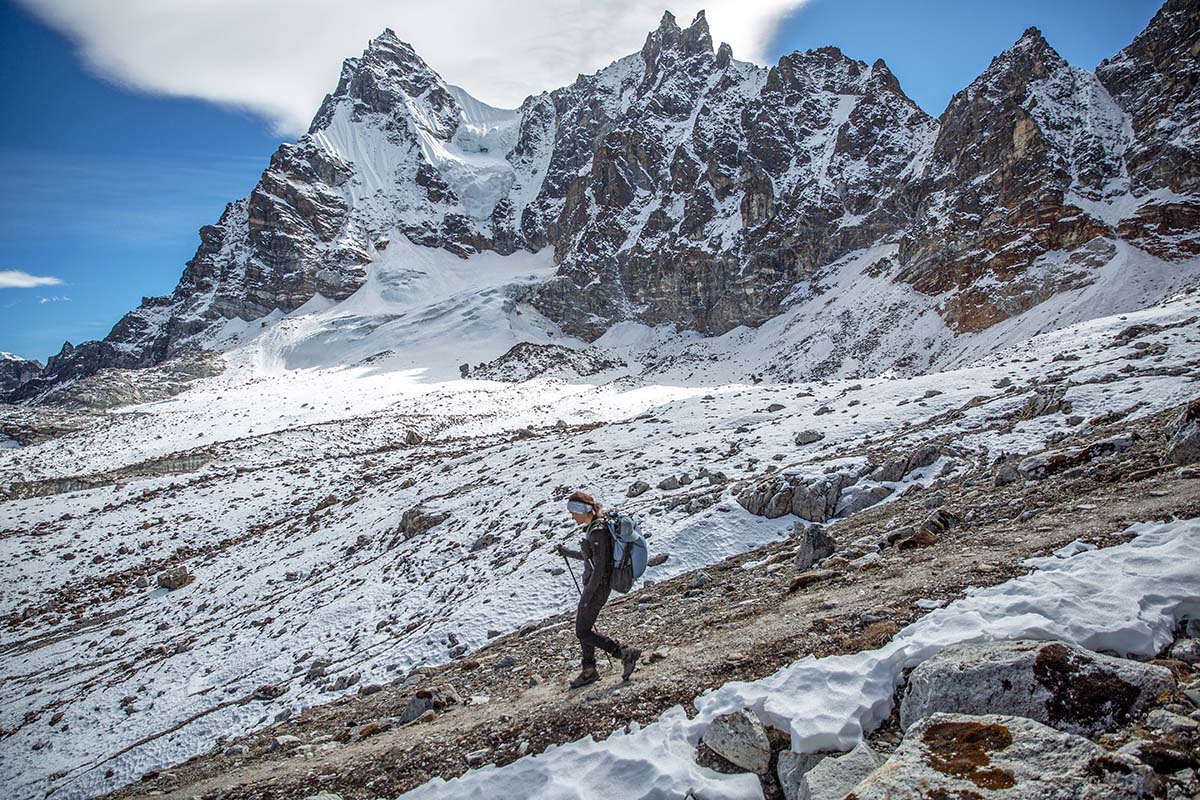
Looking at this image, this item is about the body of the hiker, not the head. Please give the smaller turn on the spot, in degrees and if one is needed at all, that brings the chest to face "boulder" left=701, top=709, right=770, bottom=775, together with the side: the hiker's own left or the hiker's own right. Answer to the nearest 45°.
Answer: approximately 90° to the hiker's own left

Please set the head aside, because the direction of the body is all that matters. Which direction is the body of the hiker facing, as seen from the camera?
to the viewer's left

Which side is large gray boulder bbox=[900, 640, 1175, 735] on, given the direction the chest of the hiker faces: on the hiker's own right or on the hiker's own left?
on the hiker's own left

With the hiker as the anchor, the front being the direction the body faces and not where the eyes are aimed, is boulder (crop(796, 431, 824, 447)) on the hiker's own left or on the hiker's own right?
on the hiker's own right

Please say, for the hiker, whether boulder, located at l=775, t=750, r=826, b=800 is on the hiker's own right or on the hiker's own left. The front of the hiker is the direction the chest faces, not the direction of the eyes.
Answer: on the hiker's own left

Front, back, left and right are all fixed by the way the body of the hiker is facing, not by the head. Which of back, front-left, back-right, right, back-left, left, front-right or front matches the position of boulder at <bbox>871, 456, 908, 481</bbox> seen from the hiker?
back-right

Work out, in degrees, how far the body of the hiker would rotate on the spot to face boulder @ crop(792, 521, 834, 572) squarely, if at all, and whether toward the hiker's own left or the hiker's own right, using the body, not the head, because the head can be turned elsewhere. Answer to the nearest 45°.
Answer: approximately 135° to the hiker's own right

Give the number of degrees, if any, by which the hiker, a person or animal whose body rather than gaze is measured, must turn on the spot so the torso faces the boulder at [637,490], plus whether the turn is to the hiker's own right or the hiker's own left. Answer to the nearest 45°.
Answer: approximately 90° to the hiker's own right

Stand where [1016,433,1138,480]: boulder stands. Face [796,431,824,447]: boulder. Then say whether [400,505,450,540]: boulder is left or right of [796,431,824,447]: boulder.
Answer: left

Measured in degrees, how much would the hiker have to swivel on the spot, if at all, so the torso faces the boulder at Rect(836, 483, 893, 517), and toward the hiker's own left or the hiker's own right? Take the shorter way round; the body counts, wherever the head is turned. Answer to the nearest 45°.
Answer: approximately 135° to the hiker's own right

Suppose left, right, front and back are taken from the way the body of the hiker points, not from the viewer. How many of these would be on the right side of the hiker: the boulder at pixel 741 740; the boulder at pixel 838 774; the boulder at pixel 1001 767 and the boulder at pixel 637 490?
1
